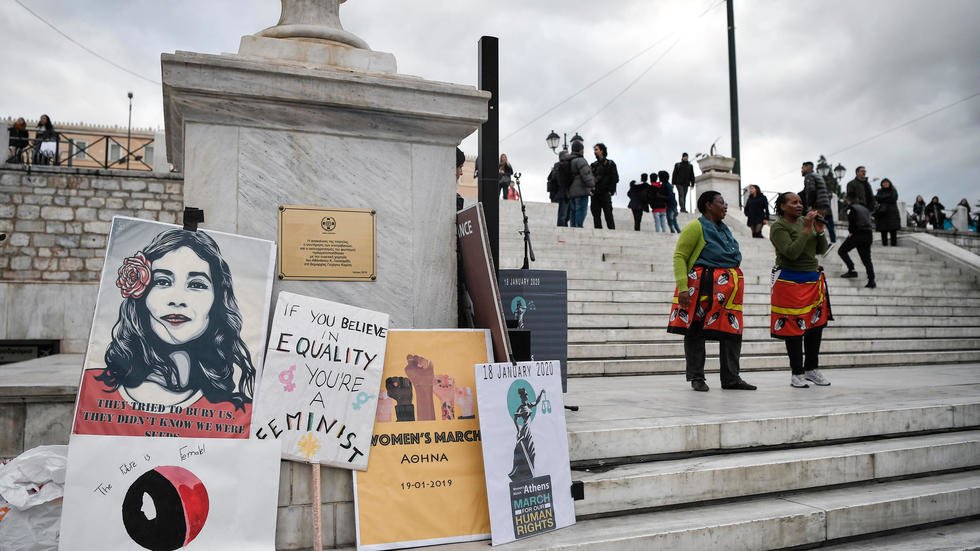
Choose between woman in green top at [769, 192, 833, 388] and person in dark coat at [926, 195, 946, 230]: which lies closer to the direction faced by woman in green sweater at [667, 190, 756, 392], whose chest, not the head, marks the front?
the woman in green top

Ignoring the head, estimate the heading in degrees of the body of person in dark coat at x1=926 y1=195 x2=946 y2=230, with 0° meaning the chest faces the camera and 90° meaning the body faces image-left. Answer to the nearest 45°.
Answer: approximately 0°

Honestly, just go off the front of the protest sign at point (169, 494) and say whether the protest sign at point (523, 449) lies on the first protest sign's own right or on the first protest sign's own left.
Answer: on the first protest sign's own left
